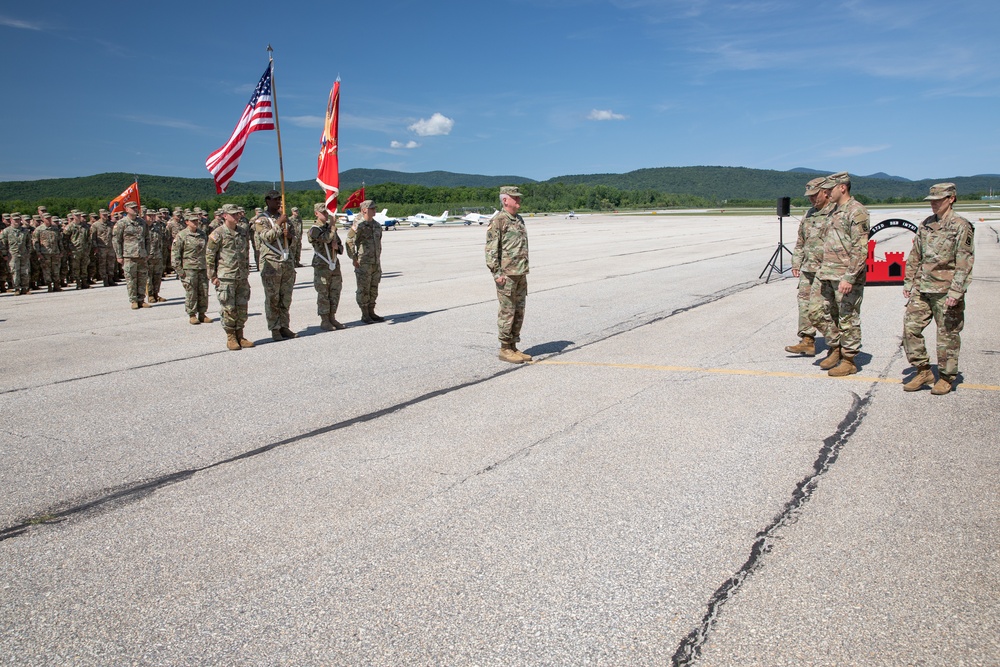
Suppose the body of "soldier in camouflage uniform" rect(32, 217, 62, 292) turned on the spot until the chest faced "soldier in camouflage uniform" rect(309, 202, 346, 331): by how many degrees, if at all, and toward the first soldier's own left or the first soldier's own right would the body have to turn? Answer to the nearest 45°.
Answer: approximately 45° to the first soldier's own right

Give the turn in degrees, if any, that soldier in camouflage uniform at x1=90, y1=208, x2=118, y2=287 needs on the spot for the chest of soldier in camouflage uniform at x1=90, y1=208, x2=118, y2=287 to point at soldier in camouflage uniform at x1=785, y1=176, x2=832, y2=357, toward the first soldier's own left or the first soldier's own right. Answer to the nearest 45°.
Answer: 0° — they already face them

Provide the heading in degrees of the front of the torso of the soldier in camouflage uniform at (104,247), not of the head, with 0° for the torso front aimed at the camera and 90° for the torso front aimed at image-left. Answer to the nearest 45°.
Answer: approximately 315°

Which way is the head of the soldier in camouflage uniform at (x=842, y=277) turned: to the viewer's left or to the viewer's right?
to the viewer's left

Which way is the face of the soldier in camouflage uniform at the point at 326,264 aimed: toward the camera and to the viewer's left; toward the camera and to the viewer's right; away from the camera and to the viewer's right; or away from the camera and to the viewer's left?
toward the camera and to the viewer's right

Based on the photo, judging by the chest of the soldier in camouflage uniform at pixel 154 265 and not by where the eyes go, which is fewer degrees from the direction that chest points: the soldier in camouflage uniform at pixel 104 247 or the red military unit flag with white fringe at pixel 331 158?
the red military unit flag with white fringe

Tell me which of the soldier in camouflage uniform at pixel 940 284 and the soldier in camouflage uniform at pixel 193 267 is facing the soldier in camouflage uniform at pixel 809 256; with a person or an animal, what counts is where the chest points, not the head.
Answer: the soldier in camouflage uniform at pixel 193 267

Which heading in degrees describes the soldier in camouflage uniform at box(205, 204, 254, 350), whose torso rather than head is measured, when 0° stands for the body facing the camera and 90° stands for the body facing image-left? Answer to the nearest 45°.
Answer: approximately 315°

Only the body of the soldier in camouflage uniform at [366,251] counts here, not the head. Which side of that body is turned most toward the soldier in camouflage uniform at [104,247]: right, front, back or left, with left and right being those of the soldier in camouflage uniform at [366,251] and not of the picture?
back

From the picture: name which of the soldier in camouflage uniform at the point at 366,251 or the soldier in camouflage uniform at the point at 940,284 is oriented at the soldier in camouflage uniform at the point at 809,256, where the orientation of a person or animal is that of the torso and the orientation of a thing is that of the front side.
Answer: the soldier in camouflage uniform at the point at 366,251

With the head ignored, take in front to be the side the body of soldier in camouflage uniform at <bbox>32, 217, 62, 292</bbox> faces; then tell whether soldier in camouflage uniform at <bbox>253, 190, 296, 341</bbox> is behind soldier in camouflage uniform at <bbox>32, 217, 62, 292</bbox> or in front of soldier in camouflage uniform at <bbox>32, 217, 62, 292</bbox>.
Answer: in front
